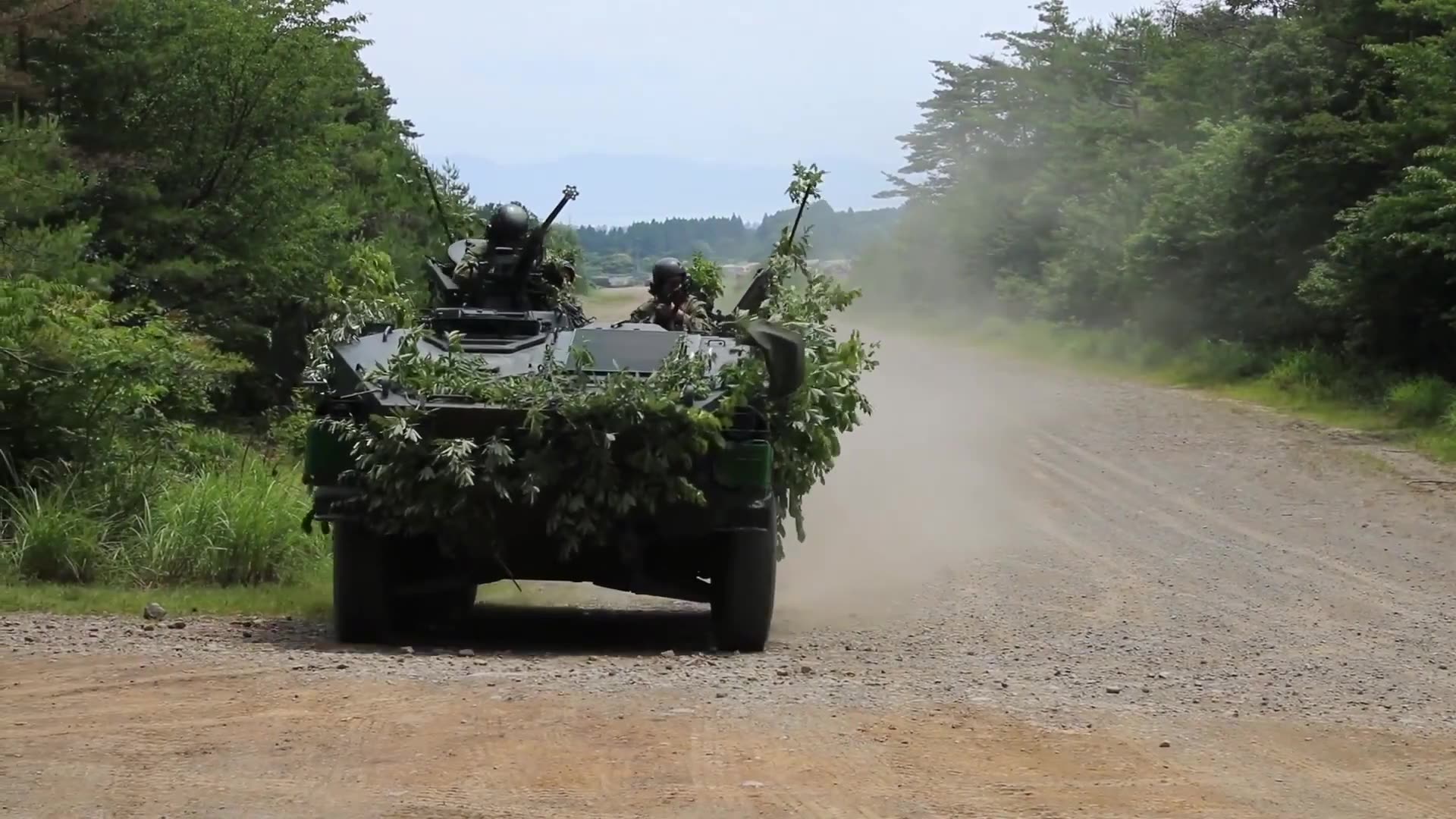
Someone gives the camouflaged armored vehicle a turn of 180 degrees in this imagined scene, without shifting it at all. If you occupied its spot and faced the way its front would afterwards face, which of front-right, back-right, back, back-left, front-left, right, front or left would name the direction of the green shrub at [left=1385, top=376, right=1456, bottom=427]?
front-right

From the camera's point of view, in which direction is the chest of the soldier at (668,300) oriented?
toward the camera

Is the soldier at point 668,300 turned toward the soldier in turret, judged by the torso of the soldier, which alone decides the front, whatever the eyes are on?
no

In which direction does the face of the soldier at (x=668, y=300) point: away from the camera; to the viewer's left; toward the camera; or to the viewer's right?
toward the camera

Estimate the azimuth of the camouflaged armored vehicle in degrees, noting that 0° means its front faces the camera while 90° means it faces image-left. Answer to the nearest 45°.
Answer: approximately 0°

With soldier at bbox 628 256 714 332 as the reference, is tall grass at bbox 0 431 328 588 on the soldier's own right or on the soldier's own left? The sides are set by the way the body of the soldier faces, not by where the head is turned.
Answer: on the soldier's own right

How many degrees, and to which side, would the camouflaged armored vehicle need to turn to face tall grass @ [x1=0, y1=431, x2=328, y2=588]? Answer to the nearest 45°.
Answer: approximately 135° to its right

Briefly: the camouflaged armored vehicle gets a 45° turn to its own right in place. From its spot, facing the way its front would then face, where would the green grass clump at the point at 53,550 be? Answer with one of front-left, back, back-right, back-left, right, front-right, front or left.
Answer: right

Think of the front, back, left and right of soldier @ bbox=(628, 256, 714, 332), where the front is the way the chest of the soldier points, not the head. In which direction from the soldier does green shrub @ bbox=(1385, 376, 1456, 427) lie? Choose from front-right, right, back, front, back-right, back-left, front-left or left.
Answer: back-left
